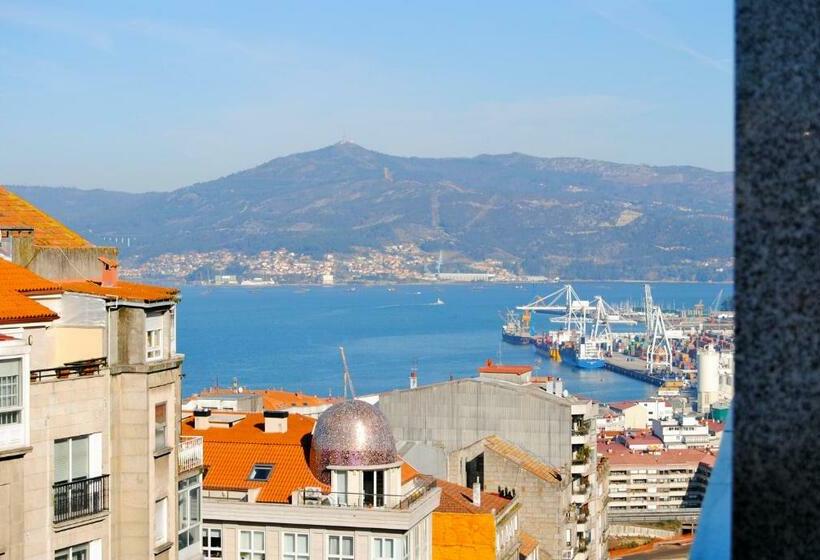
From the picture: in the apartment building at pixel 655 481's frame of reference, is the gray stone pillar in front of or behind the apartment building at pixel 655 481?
in front

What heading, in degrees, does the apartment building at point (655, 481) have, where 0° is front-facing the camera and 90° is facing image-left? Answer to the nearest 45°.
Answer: approximately 0°

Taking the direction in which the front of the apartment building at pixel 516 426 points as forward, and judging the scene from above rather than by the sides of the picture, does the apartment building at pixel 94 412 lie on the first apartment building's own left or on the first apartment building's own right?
on the first apartment building's own right

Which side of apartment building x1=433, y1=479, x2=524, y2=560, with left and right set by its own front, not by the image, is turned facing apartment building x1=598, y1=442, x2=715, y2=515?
left

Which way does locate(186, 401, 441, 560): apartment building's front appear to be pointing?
toward the camera

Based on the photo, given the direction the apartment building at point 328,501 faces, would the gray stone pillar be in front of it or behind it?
in front

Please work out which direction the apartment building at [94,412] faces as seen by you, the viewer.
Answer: facing the viewer and to the right of the viewer
